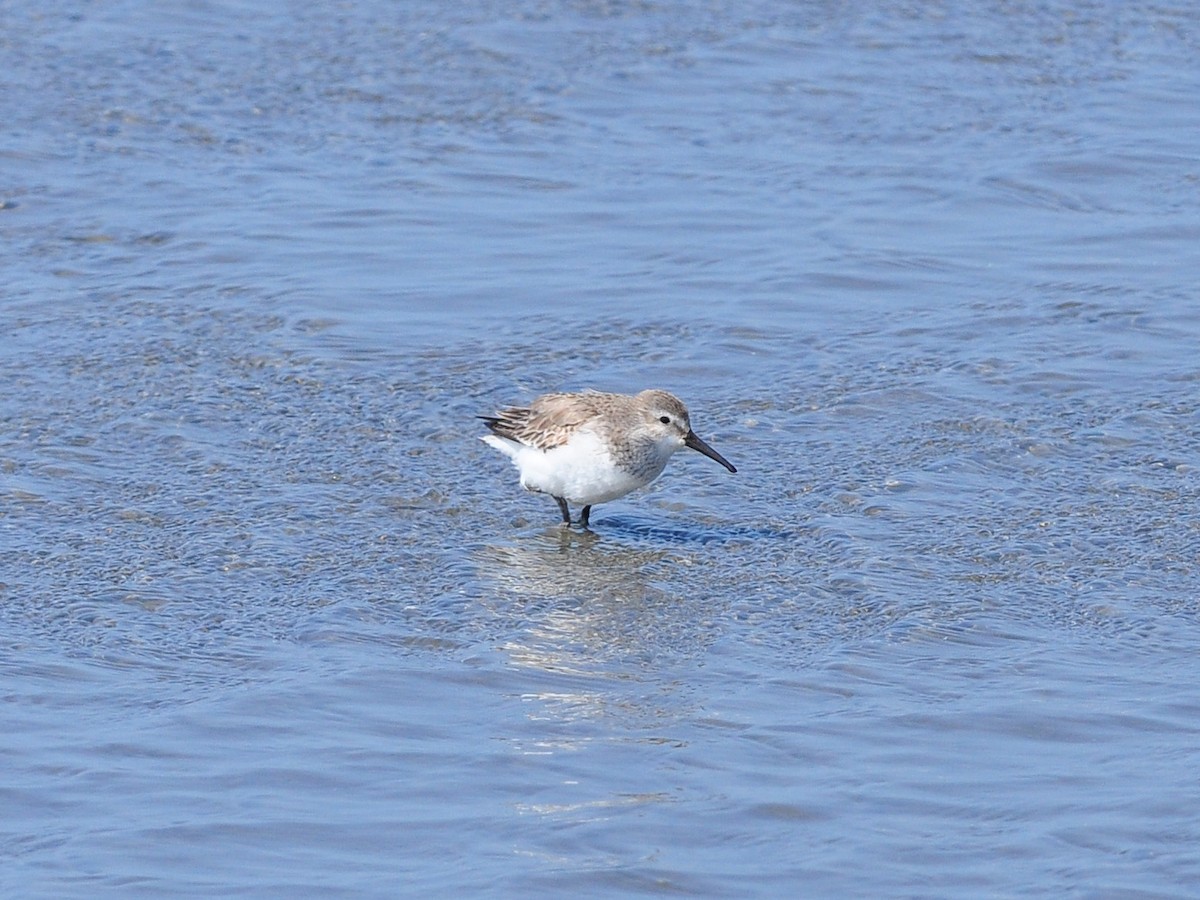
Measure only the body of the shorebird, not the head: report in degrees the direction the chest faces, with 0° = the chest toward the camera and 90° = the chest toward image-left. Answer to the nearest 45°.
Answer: approximately 270°
